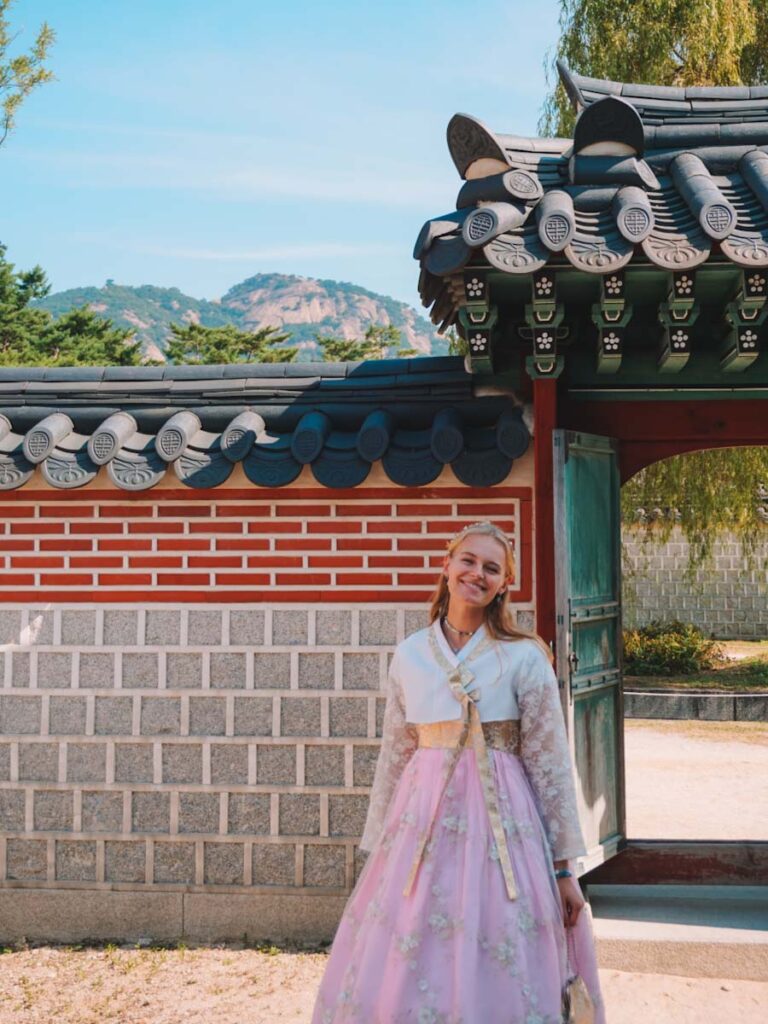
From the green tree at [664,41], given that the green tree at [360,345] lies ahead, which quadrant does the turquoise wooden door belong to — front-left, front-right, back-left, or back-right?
back-left

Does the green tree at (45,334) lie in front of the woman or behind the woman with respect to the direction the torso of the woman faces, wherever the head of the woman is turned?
behind

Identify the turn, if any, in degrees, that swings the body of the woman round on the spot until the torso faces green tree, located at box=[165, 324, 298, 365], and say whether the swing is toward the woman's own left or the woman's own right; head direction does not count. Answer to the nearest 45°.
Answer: approximately 180°

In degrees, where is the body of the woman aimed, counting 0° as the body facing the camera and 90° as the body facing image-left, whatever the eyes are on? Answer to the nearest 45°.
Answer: approximately 0°

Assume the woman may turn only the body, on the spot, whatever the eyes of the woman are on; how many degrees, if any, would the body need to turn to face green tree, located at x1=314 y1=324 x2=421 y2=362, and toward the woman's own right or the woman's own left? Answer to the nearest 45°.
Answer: approximately 180°

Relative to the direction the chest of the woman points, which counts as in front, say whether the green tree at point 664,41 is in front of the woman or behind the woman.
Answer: behind
